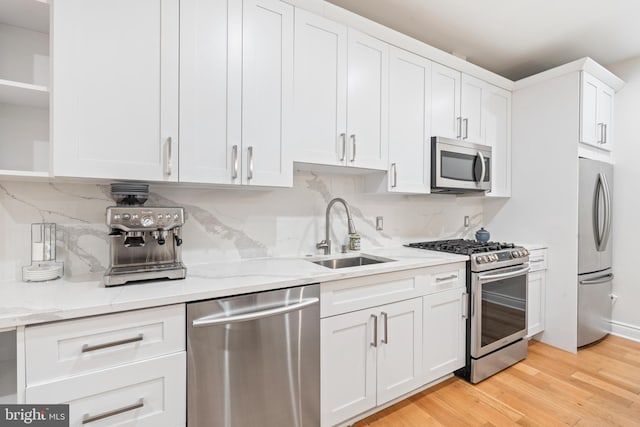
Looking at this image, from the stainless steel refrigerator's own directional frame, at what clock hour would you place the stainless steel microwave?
The stainless steel microwave is roughly at 3 o'clock from the stainless steel refrigerator.

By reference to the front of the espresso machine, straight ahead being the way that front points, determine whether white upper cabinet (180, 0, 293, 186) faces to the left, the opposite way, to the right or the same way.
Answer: the same way

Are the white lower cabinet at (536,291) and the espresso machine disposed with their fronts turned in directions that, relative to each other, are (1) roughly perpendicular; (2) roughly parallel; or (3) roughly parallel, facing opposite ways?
roughly parallel

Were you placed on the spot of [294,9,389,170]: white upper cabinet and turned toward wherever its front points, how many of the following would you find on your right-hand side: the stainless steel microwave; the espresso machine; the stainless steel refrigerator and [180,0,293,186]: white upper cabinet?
2

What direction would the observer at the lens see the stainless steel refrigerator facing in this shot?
facing the viewer and to the right of the viewer

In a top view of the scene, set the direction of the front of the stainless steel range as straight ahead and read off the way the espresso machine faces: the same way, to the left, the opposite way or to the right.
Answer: the same way

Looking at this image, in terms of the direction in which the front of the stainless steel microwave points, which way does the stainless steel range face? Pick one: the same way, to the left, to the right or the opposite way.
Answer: the same way

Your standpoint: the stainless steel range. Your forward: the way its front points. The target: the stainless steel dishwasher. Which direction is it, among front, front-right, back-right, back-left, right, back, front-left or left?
right

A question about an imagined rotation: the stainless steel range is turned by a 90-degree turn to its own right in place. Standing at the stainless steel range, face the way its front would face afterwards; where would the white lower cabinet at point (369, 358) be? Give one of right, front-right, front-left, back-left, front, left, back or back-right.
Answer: front

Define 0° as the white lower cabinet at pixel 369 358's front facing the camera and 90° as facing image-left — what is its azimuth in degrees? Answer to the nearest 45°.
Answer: approximately 315°

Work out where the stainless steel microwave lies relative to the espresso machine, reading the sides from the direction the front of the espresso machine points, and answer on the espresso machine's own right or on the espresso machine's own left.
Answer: on the espresso machine's own left

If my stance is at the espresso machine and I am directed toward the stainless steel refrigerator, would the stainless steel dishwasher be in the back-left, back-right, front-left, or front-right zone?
front-right

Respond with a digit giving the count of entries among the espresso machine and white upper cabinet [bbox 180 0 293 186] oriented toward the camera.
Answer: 2

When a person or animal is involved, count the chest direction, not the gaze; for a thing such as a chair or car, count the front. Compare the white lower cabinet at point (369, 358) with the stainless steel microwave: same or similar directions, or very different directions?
same or similar directions

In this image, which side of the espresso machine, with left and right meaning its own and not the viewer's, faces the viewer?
front

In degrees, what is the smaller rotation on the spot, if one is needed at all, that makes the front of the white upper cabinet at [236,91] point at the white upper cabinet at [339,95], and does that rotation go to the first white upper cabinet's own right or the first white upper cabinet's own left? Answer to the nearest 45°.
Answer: approximately 90° to the first white upper cabinet's own left

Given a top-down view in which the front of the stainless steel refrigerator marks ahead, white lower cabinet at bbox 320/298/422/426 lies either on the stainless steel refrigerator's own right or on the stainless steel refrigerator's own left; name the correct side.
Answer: on the stainless steel refrigerator's own right
